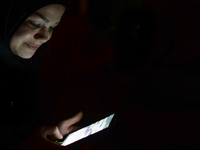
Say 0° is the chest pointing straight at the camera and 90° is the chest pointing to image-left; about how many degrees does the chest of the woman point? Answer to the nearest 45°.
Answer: approximately 315°

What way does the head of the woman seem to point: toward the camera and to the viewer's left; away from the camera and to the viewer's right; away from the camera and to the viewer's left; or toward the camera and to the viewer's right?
toward the camera and to the viewer's right
